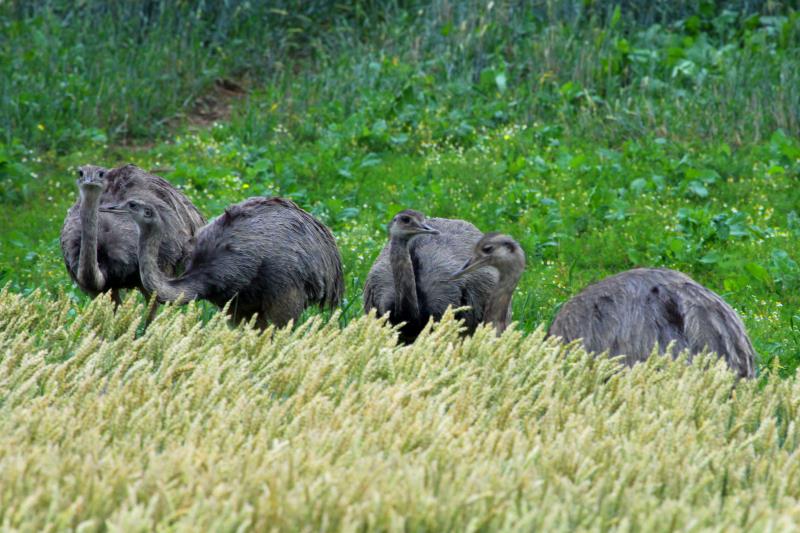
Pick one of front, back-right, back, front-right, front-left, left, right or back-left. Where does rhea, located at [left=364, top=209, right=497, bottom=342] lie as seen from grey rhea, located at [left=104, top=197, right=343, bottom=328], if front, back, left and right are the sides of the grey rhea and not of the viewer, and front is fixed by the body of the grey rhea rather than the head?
back

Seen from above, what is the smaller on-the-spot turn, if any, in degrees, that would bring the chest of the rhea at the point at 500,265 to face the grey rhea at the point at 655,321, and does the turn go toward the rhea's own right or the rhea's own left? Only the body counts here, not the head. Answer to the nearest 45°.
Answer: approximately 135° to the rhea's own left

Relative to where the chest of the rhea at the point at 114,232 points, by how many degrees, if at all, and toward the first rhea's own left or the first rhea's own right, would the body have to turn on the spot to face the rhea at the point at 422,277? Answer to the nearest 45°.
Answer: approximately 90° to the first rhea's own left

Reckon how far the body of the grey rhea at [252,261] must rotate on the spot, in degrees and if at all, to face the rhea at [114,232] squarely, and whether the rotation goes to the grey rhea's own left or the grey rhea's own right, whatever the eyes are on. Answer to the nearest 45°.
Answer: approximately 45° to the grey rhea's own right

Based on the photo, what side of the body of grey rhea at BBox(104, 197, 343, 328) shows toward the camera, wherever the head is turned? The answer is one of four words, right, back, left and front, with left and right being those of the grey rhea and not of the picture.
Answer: left

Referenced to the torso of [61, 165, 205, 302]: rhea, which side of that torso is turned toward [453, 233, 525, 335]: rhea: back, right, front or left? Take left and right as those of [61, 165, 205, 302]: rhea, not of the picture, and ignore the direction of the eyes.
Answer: left

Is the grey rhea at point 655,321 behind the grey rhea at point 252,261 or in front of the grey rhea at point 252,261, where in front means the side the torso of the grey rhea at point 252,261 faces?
behind
